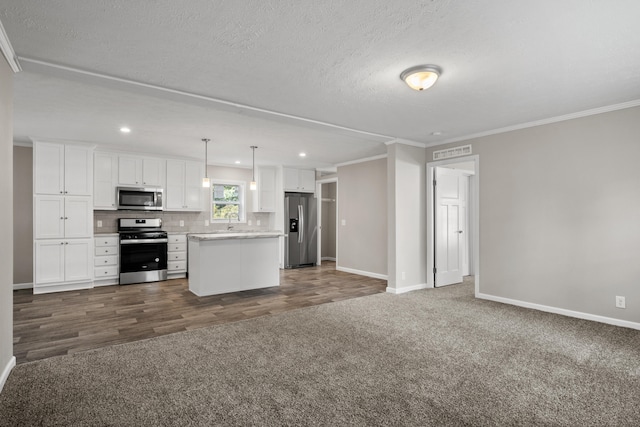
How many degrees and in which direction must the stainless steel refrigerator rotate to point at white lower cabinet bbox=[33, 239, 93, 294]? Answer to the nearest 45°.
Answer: approximately 90° to its right

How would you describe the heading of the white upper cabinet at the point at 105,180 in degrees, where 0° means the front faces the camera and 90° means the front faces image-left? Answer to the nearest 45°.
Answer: approximately 0°

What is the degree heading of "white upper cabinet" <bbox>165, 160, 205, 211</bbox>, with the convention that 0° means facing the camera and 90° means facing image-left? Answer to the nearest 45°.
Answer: approximately 0°

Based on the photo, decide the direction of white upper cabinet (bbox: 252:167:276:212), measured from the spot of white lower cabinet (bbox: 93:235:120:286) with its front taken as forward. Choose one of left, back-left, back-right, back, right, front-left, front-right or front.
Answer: left

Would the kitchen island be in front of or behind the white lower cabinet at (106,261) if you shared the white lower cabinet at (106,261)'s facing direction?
in front

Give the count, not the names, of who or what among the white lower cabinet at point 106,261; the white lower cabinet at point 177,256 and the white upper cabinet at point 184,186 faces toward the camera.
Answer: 3
